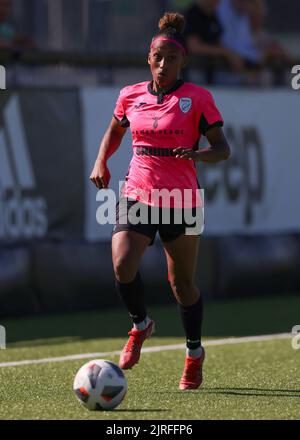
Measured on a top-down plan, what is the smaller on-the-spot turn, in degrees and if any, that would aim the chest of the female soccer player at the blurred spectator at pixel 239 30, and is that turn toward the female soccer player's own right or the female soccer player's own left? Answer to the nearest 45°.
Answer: approximately 180°

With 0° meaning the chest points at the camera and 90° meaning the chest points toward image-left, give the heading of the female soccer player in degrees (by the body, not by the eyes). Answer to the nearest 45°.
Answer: approximately 0°

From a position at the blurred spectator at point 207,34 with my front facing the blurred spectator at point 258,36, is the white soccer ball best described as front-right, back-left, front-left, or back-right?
back-right

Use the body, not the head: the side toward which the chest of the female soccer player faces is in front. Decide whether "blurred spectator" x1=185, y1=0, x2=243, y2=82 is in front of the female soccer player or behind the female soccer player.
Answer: behind

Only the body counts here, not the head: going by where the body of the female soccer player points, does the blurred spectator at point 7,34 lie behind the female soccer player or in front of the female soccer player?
behind

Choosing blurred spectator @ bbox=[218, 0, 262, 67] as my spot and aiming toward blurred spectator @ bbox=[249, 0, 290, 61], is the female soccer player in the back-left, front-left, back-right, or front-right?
back-right

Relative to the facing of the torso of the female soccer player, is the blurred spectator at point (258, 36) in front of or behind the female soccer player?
behind
